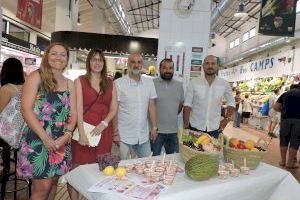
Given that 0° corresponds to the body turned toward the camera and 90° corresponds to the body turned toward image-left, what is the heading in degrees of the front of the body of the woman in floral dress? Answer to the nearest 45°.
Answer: approximately 315°

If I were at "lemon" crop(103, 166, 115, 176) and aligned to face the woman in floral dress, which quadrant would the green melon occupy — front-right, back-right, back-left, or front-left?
back-right

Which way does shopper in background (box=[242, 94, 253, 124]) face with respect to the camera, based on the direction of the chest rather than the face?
away from the camera
